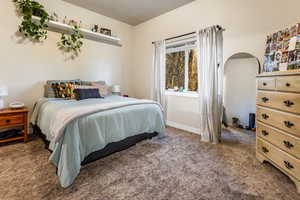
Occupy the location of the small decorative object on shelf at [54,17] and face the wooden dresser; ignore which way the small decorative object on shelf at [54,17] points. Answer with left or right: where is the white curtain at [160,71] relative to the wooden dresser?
left

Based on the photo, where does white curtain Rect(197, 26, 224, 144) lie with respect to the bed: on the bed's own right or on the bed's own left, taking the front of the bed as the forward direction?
on the bed's own left

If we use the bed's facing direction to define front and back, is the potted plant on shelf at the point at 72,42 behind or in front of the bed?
behind

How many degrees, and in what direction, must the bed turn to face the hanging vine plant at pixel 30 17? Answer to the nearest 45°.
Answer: approximately 180°

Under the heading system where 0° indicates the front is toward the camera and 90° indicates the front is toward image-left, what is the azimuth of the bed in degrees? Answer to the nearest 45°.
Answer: approximately 315°

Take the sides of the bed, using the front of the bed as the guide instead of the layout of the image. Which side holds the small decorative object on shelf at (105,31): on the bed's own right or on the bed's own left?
on the bed's own left

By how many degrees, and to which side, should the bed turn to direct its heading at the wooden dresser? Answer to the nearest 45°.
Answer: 0° — it already faces it

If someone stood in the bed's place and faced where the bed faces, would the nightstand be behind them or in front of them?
behind

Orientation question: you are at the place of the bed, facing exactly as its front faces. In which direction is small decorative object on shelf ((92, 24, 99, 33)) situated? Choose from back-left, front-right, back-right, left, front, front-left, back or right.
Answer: back-left

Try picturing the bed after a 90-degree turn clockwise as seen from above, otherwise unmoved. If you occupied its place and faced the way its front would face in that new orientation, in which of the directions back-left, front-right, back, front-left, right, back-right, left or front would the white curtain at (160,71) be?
back
